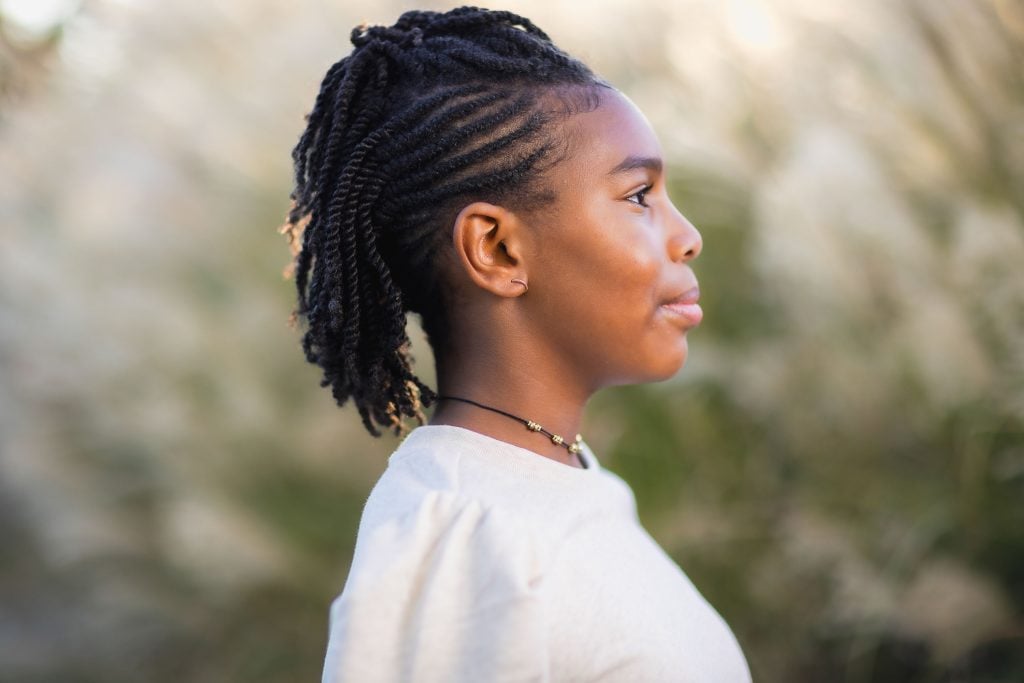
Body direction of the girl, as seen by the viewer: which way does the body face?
to the viewer's right

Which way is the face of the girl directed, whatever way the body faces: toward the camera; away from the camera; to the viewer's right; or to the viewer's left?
to the viewer's right
